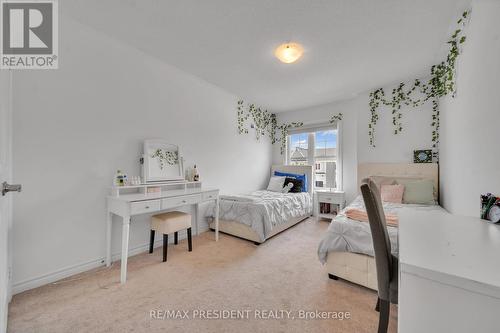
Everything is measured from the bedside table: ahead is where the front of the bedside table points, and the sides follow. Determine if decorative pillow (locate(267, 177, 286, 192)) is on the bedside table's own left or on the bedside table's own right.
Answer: on the bedside table's own right

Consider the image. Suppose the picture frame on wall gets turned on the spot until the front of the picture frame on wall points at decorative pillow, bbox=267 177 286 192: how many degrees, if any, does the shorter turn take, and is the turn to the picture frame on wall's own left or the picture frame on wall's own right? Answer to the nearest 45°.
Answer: approximately 90° to the picture frame on wall's own right

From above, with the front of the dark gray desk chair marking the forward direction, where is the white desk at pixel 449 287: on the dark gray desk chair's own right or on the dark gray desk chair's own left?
on the dark gray desk chair's own right

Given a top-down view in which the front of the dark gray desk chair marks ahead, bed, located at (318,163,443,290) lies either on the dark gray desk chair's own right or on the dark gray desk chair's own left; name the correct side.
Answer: on the dark gray desk chair's own left

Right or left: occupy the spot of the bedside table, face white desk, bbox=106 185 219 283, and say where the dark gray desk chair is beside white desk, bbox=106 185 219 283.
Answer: left

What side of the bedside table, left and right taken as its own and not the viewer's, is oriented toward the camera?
front

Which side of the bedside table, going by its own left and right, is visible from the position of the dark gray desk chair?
front

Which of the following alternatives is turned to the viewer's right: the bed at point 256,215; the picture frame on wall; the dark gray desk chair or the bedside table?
the dark gray desk chair

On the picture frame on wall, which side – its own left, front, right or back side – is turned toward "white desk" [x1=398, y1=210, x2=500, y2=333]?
front

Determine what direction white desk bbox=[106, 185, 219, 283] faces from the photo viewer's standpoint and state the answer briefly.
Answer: facing the viewer and to the right of the viewer

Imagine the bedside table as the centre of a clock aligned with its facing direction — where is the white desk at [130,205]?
The white desk is roughly at 1 o'clock from the bedside table.

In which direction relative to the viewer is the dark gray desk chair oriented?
to the viewer's right

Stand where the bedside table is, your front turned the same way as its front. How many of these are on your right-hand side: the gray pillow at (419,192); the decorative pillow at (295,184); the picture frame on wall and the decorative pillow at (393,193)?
1

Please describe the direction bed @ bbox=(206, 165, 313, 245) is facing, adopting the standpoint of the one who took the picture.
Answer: facing the viewer and to the left of the viewer

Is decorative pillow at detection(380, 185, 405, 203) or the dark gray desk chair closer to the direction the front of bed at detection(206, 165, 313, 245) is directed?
the dark gray desk chair

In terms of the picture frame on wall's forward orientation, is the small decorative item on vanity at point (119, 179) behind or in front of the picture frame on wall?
in front
